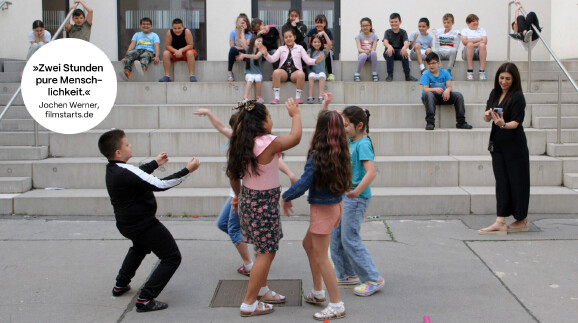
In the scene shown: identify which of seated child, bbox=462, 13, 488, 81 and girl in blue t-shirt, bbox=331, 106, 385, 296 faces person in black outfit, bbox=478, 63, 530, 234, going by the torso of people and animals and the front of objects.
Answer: the seated child

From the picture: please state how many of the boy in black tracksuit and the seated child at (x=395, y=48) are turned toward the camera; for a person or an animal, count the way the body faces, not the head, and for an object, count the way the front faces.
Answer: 1

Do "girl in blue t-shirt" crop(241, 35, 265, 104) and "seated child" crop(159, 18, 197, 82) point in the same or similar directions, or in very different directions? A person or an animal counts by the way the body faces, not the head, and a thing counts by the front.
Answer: same or similar directions

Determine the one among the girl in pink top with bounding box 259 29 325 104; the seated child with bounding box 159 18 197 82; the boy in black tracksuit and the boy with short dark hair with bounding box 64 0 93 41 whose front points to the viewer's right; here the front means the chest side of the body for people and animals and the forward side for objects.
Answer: the boy in black tracksuit

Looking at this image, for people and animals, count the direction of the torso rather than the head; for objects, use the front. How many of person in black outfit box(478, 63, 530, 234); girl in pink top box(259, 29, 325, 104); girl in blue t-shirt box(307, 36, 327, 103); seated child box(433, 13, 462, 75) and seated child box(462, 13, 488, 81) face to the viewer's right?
0

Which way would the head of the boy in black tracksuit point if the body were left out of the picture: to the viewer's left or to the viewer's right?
to the viewer's right

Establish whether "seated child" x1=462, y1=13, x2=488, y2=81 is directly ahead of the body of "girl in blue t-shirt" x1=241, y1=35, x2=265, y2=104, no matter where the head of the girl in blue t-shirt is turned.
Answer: no

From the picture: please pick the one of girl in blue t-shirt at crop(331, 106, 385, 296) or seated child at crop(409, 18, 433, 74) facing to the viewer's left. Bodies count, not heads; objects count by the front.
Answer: the girl in blue t-shirt

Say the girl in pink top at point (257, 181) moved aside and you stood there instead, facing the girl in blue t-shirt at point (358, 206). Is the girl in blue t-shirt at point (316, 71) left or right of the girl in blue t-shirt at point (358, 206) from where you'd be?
left

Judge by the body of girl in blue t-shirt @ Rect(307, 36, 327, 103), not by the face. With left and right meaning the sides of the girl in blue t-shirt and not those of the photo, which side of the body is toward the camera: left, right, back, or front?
front

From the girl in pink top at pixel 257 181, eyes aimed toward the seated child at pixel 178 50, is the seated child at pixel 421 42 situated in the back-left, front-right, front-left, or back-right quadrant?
front-right

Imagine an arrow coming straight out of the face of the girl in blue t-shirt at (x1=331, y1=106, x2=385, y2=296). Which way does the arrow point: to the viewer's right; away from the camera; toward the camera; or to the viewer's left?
to the viewer's left

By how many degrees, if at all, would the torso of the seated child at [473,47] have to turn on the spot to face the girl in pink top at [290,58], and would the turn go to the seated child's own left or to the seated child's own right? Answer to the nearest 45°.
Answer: approximately 45° to the seated child's own right

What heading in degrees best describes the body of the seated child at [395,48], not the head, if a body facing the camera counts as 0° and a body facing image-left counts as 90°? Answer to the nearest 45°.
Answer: approximately 0°

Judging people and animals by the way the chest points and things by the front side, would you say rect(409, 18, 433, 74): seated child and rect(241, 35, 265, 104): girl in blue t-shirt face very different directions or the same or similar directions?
same or similar directions

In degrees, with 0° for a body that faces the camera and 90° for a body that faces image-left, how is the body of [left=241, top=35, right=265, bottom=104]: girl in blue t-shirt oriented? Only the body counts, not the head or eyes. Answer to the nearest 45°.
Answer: approximately 0°

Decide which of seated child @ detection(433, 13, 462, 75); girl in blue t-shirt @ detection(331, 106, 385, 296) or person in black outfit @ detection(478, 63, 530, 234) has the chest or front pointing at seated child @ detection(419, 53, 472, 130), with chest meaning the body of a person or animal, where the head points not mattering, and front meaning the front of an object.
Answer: seated child @ detection(433, 13, 462, 75)

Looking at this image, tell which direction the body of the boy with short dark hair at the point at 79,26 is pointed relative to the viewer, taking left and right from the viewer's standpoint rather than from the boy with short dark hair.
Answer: facing the viewer

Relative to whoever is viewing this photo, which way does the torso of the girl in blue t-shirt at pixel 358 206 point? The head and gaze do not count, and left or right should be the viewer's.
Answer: facing to the left of the viewer

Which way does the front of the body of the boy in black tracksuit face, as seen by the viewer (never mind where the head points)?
to the viewer's right

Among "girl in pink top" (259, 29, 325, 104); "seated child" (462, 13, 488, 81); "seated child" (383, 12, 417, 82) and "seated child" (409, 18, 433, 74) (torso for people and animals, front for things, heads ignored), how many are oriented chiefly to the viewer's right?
0
